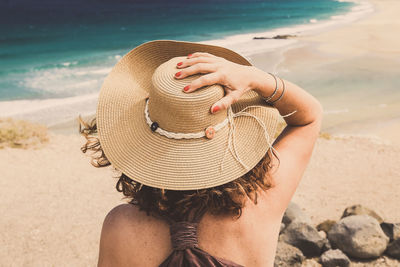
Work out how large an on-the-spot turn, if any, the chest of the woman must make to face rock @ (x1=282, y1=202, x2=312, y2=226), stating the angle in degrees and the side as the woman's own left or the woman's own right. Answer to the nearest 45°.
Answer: approximately 45° to the woman's own right

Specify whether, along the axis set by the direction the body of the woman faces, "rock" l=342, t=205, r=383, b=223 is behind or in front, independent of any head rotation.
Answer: in front

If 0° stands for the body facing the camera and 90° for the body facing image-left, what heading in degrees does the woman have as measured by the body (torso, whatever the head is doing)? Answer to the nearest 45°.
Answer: approximately 180°

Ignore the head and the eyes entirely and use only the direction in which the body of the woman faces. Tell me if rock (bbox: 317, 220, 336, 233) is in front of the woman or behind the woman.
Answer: in front

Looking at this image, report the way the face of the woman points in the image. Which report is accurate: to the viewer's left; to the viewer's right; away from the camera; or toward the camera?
away from the camera
